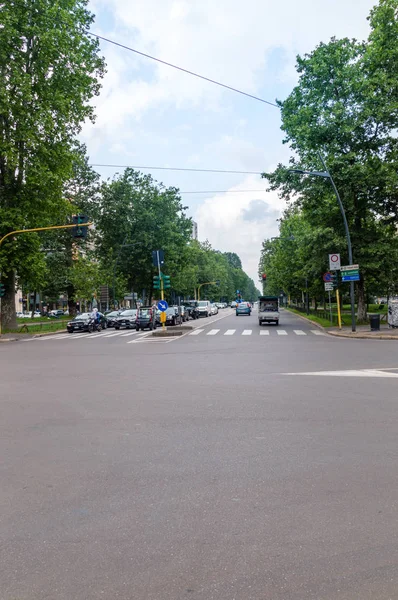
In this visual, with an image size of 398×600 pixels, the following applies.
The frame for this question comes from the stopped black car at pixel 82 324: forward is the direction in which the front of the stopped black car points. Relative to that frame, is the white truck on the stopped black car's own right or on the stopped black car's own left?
on the stopped black car's own left

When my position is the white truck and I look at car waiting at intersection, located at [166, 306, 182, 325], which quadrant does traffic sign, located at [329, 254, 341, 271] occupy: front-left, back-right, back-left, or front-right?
back-left

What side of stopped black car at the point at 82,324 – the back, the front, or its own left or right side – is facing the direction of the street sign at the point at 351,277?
left

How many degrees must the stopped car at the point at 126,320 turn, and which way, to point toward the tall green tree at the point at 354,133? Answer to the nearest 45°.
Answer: approximately 90° to its left

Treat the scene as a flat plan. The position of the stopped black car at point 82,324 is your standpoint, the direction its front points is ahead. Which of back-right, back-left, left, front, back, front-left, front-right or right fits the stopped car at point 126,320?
back

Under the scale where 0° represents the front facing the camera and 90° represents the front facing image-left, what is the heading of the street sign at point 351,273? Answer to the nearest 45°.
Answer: approximately 0°
